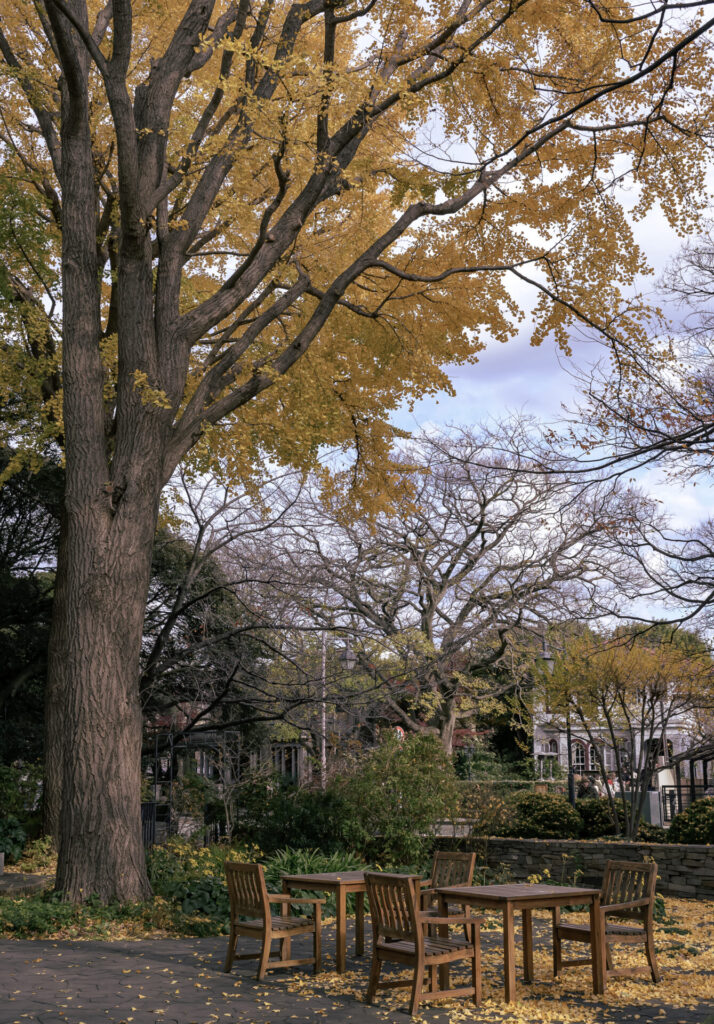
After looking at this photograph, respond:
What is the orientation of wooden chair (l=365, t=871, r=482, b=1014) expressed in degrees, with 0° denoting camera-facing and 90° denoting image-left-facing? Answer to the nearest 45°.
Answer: approximately 225°

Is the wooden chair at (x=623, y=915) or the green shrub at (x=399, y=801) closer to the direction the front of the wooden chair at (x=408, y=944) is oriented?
the wooden chair

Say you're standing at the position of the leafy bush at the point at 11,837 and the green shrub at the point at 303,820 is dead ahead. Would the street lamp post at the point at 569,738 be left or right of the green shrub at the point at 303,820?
left

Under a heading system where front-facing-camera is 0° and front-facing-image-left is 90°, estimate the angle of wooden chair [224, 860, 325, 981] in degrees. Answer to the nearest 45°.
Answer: approximately 225°

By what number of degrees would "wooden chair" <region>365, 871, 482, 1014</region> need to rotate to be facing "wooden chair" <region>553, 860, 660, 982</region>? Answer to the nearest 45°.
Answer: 0° — it already faces it
